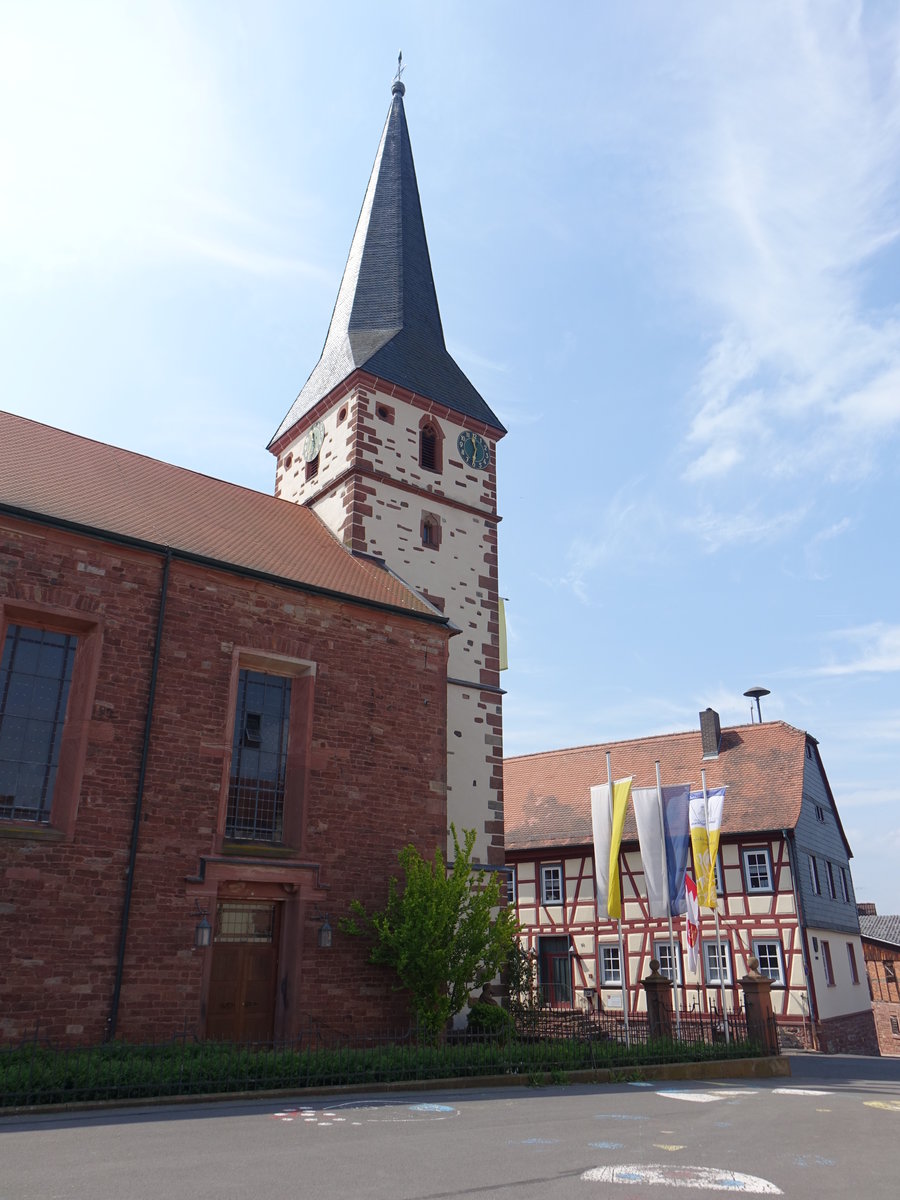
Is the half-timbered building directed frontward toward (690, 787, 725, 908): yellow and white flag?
yes

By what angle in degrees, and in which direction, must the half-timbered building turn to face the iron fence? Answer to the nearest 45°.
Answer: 0° — it already faces it

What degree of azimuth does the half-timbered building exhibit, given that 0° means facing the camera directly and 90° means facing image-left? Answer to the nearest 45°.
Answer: approximately 0°

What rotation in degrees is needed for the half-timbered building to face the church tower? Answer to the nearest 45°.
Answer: approximately 45° to its right

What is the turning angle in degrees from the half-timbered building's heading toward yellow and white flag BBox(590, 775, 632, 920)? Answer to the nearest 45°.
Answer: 0° — it already faces it

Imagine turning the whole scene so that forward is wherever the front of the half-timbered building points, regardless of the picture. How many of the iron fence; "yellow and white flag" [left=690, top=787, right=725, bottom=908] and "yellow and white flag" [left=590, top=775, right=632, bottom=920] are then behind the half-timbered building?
0
